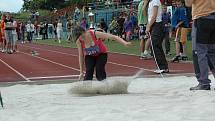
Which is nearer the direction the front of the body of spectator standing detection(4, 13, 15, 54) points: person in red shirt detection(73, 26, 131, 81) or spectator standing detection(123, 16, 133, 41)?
the person in red shirt

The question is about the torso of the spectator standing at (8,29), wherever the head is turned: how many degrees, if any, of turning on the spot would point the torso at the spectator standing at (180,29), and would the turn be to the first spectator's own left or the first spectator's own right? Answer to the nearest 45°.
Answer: approximately 45° to the first spectator's own left

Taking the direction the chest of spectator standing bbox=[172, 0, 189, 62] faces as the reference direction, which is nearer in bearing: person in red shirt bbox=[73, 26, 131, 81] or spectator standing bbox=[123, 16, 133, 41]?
the person in red shirt

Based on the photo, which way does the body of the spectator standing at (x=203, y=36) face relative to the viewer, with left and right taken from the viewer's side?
facing to the left of the viewer

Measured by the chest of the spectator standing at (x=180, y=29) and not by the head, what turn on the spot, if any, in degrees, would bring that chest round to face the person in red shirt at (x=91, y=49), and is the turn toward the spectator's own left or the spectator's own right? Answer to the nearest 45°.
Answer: approximately 45° to the spectator's own left
